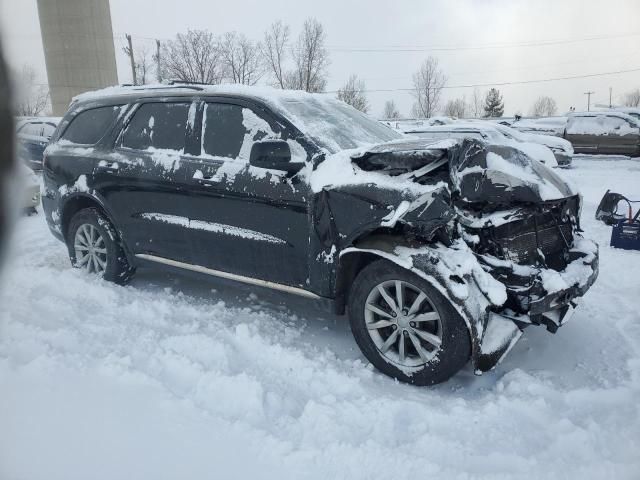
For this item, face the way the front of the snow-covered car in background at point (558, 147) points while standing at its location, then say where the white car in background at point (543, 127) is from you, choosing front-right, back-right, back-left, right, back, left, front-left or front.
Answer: back-left

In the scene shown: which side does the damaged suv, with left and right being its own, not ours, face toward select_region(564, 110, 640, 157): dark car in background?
left

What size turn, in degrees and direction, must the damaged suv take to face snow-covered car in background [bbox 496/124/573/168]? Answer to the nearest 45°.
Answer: approximately 90° to its left

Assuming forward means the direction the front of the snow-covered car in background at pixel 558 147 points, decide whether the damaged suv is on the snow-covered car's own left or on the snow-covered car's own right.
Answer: on the snow-covered car's own right

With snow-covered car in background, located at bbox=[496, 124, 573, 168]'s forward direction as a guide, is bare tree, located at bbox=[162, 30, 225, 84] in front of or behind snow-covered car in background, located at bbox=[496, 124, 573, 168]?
behind

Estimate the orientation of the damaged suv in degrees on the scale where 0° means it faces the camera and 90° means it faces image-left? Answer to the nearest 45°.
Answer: approximately 315°

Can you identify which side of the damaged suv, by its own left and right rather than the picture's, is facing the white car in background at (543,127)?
left

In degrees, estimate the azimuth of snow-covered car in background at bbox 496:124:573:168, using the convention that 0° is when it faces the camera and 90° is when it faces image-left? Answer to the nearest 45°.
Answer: approximately 315°

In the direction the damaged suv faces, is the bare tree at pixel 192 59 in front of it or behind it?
behind
